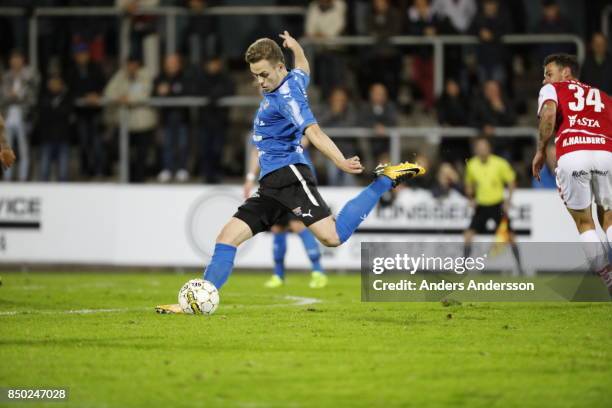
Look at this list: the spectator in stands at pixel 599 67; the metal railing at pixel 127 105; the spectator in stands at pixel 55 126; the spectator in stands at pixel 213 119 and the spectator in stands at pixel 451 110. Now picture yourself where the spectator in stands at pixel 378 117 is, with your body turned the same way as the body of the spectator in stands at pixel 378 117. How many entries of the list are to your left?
2

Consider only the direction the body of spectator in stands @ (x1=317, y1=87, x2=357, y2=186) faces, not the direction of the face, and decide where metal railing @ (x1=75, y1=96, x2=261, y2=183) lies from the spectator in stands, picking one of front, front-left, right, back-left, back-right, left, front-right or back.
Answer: right

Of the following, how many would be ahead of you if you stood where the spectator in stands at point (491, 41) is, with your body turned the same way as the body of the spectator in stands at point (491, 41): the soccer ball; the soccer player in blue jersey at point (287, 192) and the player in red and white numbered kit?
3

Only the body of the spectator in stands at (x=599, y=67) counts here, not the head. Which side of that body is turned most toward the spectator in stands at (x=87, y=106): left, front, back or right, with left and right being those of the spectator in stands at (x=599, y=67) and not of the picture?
right

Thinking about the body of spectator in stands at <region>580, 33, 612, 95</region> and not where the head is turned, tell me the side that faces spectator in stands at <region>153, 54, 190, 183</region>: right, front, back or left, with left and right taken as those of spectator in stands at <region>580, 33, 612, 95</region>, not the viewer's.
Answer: right

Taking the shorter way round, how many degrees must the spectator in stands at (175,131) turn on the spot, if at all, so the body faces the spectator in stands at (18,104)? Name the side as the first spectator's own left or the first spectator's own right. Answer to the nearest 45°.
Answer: approximately 90° to the first spectator's own right
